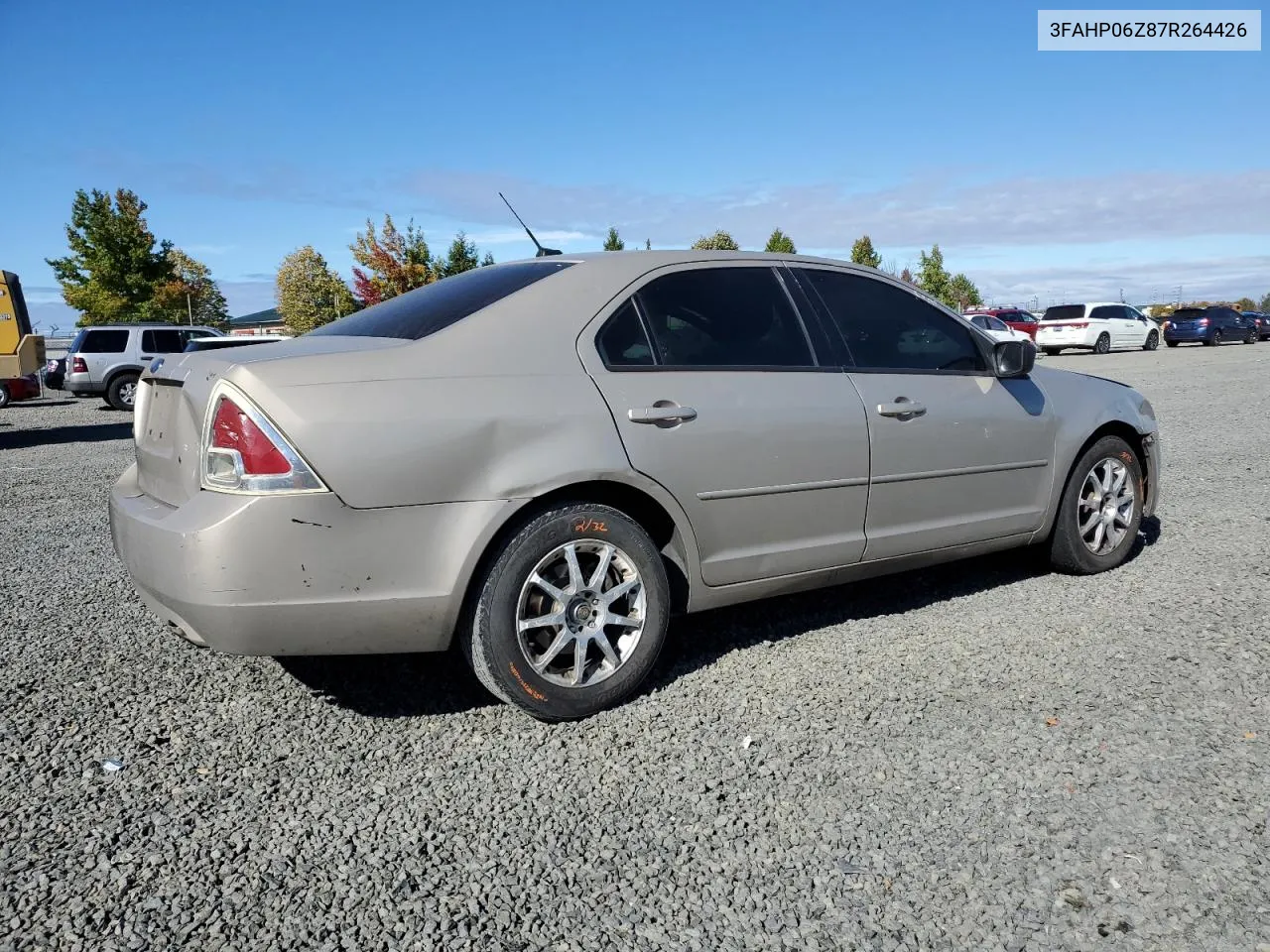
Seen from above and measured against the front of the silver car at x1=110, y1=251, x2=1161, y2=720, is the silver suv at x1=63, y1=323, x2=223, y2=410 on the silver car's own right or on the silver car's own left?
on the silver car's own left

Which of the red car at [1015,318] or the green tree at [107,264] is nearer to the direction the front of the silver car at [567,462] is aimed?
the red car

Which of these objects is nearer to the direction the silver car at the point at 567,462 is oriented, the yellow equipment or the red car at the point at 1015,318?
the red car

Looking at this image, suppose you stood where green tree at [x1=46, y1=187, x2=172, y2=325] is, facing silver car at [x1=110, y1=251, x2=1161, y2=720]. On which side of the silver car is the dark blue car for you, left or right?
left

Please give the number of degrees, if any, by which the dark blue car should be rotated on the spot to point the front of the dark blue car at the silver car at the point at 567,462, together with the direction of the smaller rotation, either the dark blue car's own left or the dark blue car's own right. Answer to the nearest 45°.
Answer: approximately 135° to the dark blue car's own right

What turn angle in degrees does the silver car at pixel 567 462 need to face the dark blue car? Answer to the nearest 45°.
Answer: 0° — it already faces it

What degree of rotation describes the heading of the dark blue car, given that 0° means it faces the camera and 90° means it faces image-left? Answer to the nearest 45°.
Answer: approximately 225°

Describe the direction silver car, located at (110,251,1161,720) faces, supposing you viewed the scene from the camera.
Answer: facing away from the viewer and to the right of the viewer

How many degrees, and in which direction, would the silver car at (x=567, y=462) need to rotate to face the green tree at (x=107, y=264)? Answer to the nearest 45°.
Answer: approximately 90° to its left
